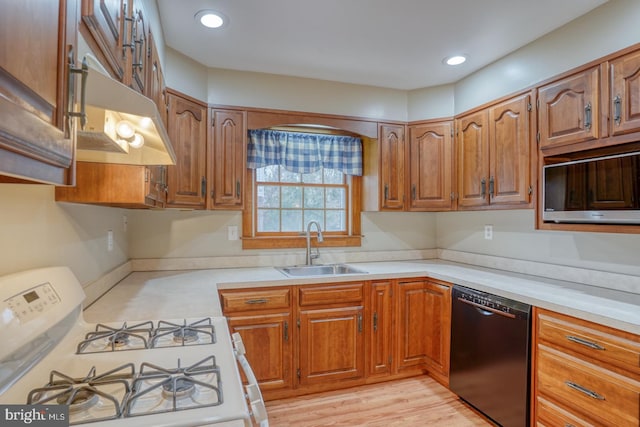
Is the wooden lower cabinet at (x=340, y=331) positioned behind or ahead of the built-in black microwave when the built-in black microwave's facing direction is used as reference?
ahead

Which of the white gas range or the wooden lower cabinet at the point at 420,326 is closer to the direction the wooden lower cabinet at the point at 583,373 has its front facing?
the white gas range

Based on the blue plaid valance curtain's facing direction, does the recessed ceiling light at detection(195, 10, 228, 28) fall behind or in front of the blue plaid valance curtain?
in front

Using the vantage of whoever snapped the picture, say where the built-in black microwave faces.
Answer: facing the viewer and to the left of the viewer

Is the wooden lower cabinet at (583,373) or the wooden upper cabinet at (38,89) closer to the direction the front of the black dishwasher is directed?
the wooden upper cabinet

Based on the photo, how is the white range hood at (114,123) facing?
to the viewer's right

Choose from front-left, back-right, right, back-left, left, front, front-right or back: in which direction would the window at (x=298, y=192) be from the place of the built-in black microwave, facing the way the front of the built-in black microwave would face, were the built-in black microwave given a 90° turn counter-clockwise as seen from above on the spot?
back-right

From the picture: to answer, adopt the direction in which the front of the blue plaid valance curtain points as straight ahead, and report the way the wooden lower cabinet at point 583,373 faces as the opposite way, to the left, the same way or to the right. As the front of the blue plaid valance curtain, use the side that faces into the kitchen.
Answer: to the right

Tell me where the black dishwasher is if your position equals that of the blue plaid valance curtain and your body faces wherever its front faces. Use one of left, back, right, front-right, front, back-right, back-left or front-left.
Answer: front-left

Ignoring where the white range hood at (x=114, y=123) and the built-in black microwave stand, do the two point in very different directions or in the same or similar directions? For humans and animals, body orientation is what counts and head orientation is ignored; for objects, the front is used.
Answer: very different directions

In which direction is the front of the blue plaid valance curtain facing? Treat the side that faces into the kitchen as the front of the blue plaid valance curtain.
toward the camera

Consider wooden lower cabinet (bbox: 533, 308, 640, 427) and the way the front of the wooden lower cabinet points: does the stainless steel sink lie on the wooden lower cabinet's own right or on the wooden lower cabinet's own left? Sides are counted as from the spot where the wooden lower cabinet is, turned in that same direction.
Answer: on the wooden lower cabinet's own right

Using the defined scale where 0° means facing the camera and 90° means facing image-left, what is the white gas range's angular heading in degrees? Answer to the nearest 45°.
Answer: approximately 270°

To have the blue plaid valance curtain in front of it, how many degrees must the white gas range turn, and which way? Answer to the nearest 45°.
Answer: approximately 45° to its left
